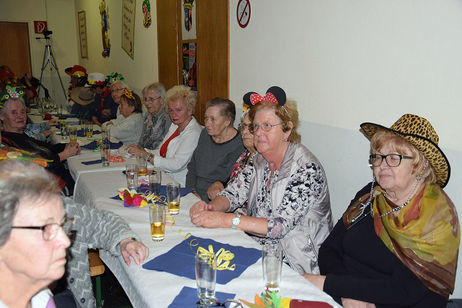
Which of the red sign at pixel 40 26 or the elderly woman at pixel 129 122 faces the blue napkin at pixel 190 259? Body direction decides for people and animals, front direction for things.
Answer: the red sign

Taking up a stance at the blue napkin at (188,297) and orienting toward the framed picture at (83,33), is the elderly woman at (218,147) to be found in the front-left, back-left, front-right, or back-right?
front-right

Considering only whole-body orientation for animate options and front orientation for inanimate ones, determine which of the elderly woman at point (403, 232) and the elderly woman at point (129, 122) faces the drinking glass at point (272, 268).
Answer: the elderly woman at point (403, 232)

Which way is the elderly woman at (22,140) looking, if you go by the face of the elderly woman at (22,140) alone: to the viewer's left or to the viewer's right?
to the viewer's right

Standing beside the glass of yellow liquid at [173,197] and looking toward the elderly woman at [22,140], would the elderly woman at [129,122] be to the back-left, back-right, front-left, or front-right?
front-right

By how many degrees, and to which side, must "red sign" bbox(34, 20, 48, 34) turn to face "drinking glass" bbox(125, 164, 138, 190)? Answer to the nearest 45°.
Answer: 0° — it already faces it

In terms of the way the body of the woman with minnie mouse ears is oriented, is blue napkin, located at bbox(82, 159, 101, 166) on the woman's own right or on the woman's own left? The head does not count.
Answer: on the woman's own right

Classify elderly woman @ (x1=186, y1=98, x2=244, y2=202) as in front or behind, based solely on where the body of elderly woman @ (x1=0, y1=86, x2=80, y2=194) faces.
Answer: in front

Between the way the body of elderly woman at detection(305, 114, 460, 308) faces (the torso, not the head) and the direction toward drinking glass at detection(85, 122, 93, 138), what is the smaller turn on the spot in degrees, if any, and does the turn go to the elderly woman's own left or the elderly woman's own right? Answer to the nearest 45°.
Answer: approximately 90° to the elderly woman's own right

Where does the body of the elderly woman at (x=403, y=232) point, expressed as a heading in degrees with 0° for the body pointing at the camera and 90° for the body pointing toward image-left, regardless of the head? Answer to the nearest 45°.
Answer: approximately 45°

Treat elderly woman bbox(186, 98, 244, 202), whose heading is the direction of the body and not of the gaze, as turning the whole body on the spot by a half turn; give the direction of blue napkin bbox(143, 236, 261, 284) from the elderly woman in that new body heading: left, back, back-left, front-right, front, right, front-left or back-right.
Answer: back-right

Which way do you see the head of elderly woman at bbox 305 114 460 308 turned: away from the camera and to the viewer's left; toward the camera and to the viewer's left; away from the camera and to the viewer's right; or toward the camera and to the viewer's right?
toward the camera and to the viewer's left

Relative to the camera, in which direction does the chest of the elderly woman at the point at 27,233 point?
to the viewer's right

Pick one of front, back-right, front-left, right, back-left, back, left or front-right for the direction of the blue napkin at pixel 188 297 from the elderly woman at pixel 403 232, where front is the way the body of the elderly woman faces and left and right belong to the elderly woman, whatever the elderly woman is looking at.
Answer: front

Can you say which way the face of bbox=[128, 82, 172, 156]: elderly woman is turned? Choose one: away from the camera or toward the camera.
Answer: toward the camera
